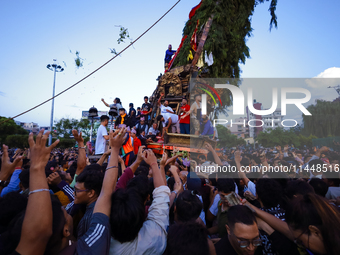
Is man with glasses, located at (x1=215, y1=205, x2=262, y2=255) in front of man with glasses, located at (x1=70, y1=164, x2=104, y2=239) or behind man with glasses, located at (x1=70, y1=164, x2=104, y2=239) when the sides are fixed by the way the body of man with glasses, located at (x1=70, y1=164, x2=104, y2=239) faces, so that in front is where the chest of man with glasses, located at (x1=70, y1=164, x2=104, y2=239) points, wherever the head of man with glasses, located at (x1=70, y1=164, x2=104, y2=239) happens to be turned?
behind
